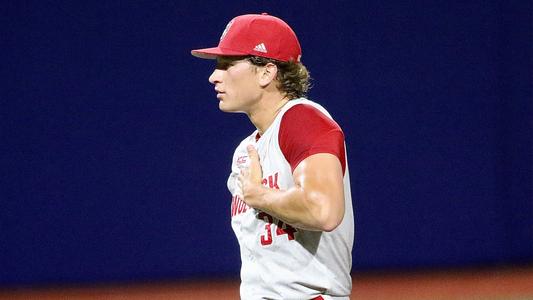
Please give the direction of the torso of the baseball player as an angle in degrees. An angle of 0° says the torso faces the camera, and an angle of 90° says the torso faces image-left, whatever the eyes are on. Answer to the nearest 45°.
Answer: approximately 45°

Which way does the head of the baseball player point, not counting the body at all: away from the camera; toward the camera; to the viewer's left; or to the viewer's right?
to the viewer's left
